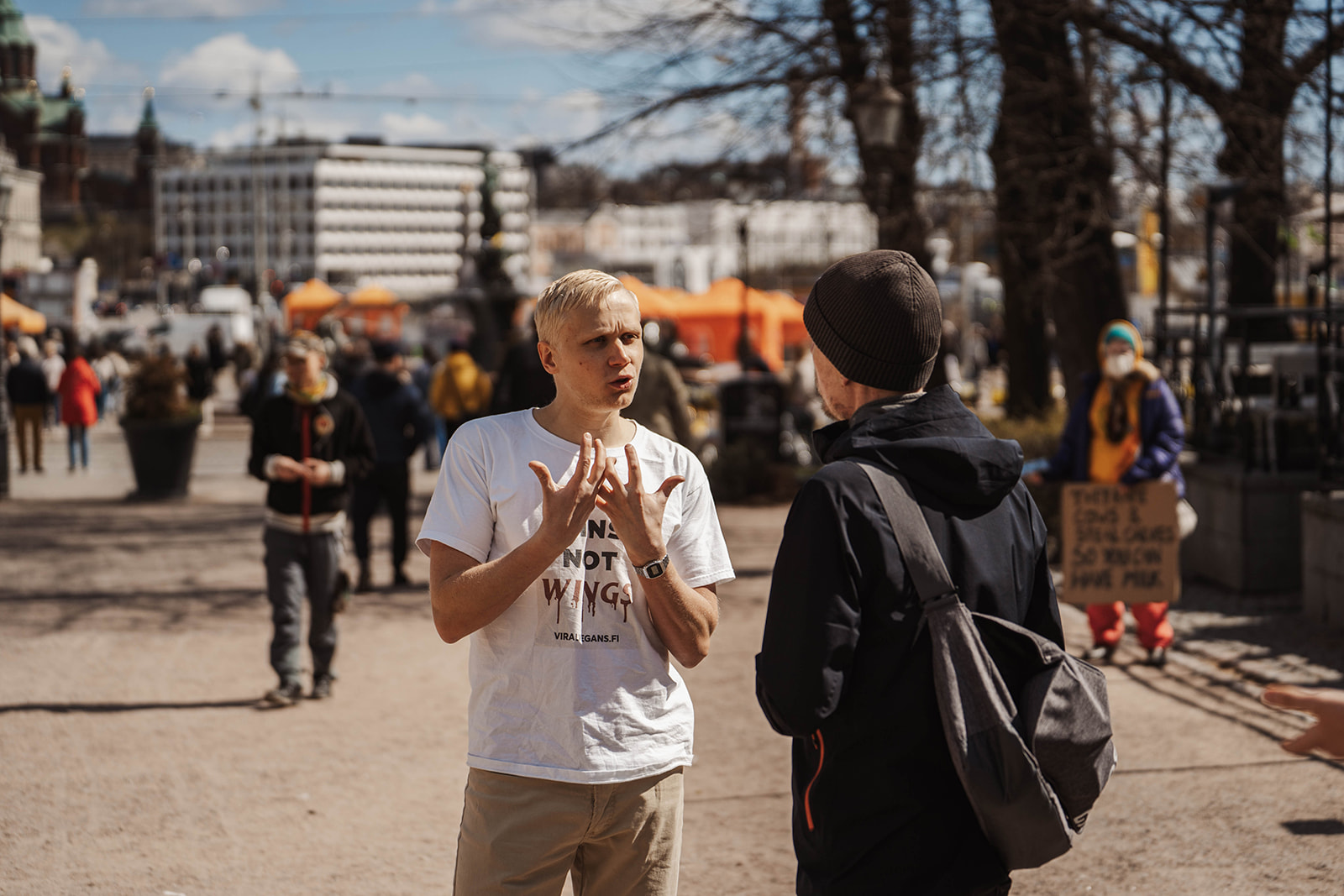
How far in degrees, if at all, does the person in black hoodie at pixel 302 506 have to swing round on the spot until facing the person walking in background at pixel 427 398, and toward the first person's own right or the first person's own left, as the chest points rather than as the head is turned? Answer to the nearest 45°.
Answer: approximately 180°

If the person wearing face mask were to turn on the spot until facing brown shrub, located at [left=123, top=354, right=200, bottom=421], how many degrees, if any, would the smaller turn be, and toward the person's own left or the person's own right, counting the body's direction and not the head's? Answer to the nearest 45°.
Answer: approximately 135° to the person's own right

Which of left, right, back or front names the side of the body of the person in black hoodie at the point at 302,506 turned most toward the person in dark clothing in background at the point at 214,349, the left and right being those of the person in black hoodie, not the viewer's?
back

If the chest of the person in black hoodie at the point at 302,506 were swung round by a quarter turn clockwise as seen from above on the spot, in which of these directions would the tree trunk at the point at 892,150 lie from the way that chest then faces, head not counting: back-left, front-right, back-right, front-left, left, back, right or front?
back-right

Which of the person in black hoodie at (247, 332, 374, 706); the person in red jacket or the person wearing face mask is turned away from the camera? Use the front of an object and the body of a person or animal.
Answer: the person in red jacket

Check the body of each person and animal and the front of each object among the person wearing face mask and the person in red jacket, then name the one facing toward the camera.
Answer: the person wearing face mask

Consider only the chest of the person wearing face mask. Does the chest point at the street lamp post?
no

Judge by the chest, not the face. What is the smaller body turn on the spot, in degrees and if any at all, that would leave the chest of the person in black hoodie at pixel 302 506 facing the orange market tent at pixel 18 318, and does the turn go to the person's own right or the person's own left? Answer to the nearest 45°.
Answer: approximately 180°

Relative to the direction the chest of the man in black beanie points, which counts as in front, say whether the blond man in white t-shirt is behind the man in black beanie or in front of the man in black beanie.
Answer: in front

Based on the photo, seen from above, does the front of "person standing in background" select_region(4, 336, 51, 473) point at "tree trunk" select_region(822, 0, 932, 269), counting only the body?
no

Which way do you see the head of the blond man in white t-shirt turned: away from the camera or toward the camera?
toward the camera

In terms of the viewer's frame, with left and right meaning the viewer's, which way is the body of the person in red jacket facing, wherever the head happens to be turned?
facing away from the viewer

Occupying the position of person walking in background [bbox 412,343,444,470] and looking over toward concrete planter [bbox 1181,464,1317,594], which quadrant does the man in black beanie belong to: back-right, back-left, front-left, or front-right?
front-right

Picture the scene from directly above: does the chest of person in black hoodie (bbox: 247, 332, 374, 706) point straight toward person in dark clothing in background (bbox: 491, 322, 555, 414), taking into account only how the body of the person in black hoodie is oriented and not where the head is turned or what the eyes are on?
no
